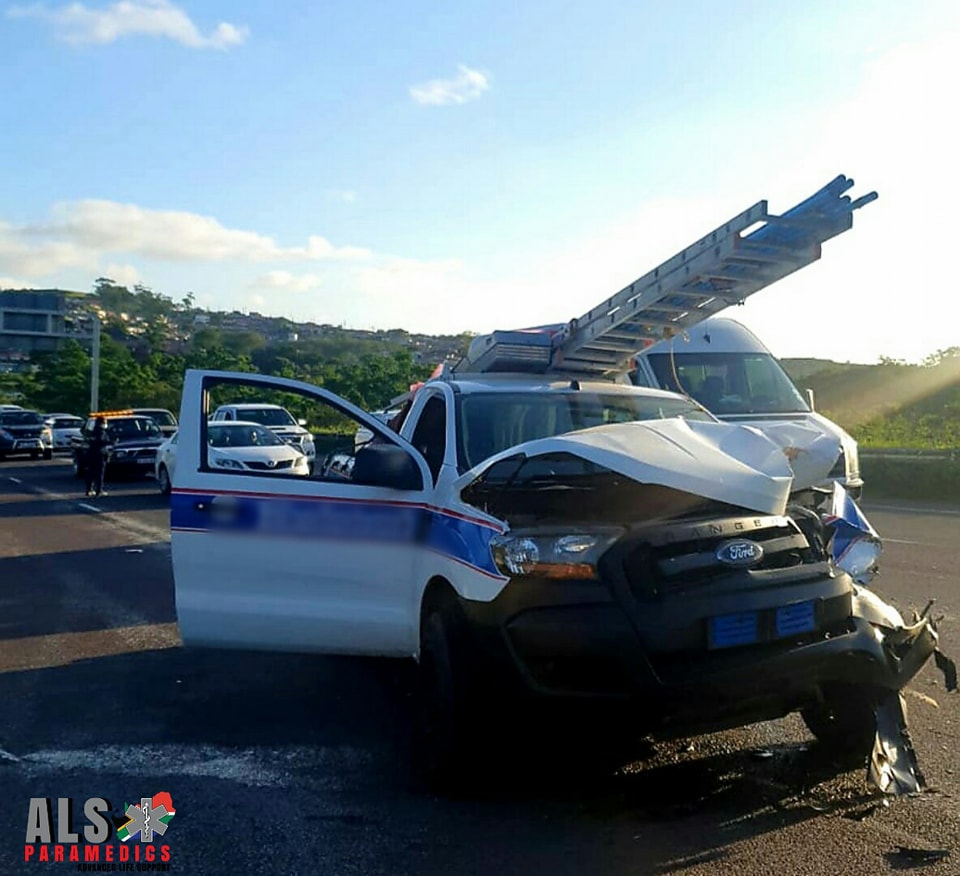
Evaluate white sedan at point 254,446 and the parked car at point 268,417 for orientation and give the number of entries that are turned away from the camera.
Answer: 0

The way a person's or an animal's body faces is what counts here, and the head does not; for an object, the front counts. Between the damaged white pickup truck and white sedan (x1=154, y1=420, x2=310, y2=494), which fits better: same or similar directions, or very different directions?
same or similar directions

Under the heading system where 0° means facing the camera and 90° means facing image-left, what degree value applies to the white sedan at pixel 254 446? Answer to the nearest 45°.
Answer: approximately 315°

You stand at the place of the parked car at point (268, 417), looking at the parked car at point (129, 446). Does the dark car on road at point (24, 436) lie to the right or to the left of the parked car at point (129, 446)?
right

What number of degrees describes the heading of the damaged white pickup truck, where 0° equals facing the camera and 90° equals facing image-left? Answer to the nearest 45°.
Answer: approximately 315°

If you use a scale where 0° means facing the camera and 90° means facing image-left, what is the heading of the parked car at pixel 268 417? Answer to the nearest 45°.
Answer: approximately 315°

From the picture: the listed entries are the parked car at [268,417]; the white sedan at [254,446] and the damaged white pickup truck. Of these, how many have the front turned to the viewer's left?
0

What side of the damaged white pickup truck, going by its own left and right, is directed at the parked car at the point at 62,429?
back

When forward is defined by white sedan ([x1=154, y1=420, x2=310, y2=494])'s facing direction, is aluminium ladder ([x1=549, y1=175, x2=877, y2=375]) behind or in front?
in front

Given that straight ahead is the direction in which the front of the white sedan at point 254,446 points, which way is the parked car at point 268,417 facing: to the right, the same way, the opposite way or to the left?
the same way

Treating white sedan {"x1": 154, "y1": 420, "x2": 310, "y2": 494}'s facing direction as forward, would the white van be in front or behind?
in front

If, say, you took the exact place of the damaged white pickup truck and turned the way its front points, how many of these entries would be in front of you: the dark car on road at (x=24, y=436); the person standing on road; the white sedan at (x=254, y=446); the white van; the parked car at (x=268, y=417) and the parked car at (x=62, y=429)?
0

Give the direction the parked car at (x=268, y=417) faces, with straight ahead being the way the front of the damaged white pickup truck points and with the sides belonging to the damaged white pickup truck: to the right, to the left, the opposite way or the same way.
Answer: the same way
